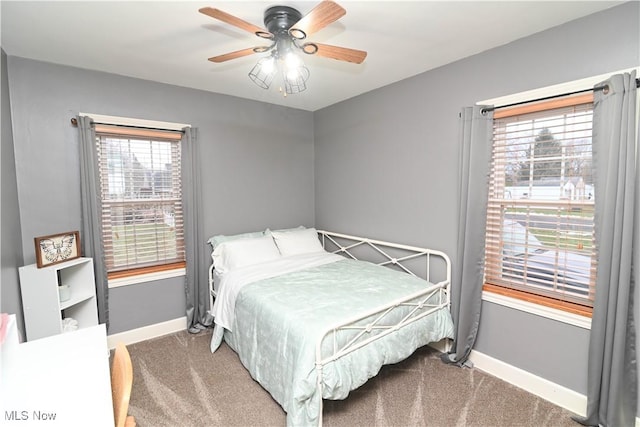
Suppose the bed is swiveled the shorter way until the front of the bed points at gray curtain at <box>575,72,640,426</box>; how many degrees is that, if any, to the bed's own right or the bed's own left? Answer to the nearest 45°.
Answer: approximately 45° to the bed's own left

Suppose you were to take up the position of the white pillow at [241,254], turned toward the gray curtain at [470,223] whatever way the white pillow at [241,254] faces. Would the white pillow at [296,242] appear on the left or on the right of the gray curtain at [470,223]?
left

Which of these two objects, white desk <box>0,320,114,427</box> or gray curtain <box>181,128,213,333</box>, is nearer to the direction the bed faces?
the white desk

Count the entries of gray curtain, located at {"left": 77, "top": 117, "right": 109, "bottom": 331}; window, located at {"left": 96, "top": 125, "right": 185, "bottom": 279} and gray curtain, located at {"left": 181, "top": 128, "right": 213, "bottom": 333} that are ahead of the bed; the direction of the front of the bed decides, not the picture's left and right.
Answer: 0

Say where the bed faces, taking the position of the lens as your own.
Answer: facing the viewer and to the right of the viewer

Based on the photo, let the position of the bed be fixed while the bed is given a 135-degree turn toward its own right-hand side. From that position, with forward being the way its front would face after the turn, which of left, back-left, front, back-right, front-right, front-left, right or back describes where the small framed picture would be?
front

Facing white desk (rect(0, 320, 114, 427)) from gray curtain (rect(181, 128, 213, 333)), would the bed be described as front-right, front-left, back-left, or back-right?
front-left

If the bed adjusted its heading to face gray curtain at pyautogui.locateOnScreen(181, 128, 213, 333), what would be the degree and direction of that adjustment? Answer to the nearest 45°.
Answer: approximately 180°

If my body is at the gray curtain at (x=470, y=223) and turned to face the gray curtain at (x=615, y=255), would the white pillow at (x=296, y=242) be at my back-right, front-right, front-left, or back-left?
back-right

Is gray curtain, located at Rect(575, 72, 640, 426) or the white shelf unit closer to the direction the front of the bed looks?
the gray curtain

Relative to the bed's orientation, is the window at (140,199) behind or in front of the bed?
behind

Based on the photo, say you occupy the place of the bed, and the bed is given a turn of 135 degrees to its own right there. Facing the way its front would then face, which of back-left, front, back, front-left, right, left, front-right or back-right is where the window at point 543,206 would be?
back

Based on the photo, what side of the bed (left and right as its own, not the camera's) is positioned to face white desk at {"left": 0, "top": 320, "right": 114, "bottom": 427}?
right
